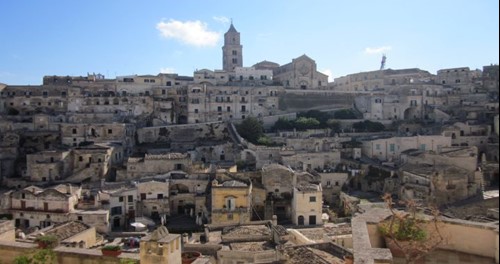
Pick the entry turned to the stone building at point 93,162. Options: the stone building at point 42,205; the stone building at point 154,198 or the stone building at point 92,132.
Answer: the stone building at point 92,132

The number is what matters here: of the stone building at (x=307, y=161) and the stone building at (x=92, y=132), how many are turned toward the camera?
2

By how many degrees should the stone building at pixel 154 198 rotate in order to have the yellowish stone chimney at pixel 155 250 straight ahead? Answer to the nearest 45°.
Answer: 0° — it already faces it

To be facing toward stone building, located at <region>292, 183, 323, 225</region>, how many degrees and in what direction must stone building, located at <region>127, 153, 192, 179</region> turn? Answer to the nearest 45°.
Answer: approximately 45° to its left

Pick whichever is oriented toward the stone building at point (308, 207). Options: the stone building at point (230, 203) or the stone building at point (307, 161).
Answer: the stone building at point (307, 161)

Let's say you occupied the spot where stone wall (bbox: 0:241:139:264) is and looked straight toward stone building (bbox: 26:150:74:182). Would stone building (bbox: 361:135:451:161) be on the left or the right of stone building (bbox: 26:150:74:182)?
right

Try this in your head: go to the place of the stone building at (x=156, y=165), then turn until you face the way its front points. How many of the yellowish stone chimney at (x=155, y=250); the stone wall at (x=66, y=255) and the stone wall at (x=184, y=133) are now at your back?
1

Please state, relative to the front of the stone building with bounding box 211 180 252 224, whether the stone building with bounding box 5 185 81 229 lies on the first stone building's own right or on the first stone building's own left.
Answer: on the first stone building's own right

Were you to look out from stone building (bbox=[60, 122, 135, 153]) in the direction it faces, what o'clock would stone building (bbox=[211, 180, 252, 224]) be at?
stone building (bbox=[211, 180, 252, 224]) is roughly at 11 o'clock from stone building (bbox=[60, 122, 135, 153]).

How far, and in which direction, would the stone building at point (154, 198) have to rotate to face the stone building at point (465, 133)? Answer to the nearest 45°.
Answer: approximately 90° to its left

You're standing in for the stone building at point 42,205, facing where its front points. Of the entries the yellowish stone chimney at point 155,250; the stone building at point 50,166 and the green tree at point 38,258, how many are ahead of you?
2

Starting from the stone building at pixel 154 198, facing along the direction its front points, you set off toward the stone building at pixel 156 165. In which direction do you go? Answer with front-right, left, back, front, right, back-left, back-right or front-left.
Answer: back

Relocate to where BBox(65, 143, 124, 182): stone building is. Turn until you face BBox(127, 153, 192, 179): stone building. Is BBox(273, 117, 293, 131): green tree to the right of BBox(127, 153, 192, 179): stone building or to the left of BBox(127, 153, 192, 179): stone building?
left
